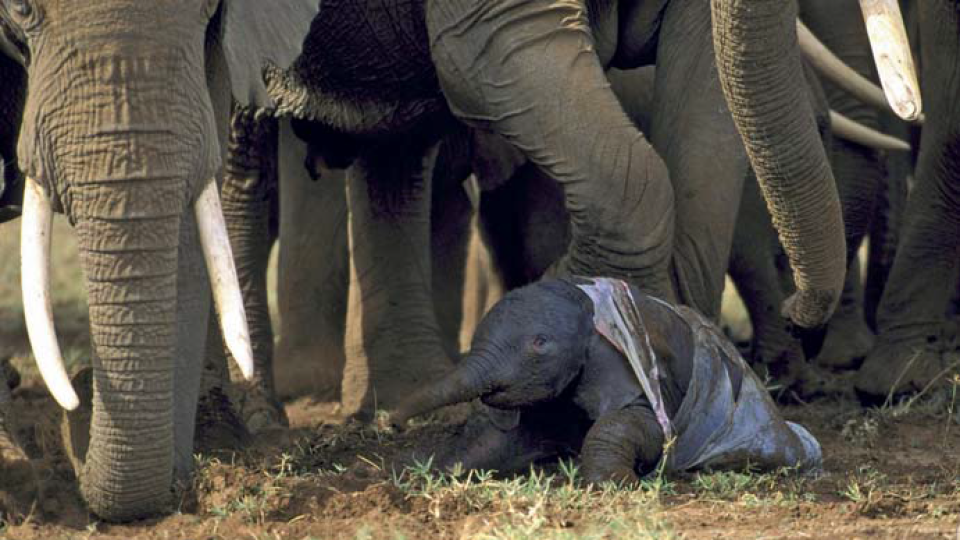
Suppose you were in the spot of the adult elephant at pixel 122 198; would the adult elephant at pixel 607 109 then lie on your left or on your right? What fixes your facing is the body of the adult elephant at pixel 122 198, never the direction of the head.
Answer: on your left

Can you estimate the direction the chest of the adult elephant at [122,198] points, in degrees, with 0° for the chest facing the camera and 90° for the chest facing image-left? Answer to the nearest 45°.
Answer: approximately 0°

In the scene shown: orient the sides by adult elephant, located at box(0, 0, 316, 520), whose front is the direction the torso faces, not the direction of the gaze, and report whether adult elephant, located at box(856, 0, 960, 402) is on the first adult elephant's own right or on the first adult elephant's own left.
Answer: on the first adult elephant's own left

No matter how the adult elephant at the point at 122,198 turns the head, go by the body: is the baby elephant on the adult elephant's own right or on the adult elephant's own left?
on the adult elephant's own left
